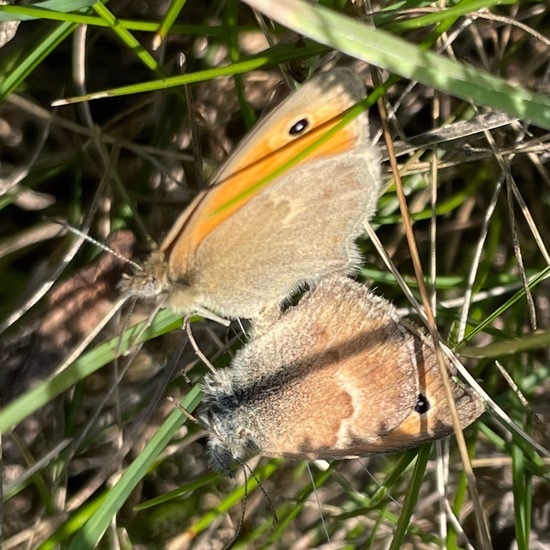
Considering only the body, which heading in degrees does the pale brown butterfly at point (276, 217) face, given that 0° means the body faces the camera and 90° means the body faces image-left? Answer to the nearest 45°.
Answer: approximately 90°
